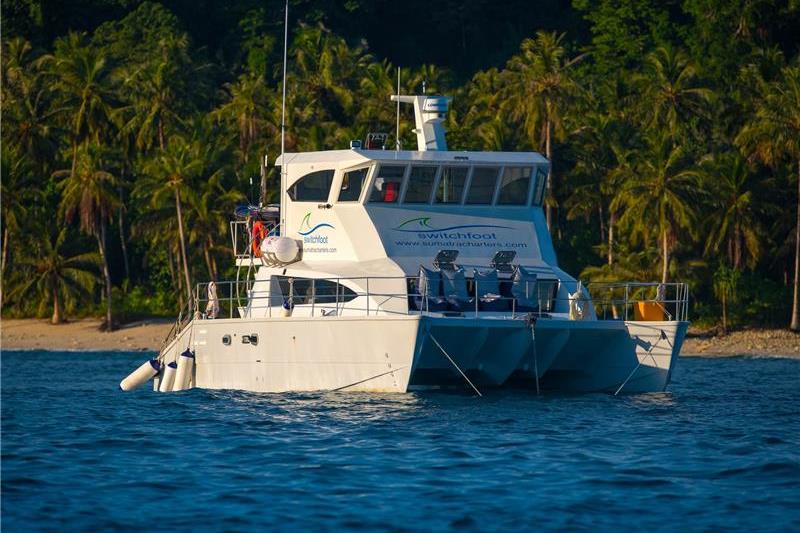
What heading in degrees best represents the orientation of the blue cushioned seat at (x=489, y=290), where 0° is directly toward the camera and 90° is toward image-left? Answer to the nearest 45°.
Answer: approximately 315°

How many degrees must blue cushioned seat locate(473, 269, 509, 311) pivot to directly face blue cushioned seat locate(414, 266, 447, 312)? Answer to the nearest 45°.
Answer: approximately 90° to its right

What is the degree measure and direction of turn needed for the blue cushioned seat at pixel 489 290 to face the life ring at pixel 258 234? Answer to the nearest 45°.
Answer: approximately 180°

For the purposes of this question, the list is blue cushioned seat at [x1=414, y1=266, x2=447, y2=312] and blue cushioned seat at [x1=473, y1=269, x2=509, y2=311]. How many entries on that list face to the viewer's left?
0

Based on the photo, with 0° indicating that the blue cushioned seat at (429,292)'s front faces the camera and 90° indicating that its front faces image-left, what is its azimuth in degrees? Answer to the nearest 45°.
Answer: approximately 315°

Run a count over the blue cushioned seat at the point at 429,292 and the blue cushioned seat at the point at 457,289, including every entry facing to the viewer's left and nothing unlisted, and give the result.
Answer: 0

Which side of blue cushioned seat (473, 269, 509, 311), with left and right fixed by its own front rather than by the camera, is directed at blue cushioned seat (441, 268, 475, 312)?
right

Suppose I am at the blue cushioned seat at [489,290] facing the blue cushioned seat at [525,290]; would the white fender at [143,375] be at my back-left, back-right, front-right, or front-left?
back-left
